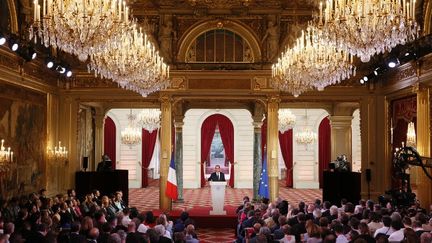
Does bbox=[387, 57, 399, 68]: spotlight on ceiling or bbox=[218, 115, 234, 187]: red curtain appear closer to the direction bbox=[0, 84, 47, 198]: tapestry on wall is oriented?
the spotlight on ceiling

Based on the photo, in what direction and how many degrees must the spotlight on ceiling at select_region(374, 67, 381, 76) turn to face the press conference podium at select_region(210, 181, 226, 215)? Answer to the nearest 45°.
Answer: approximately 45° to its right

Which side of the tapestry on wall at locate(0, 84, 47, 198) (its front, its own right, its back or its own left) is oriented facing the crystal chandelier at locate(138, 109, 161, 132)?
left

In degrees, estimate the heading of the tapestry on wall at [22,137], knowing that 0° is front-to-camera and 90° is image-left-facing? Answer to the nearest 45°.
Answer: approximately 315°

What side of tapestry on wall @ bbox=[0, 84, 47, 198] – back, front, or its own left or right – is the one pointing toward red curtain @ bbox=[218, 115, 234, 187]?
left
